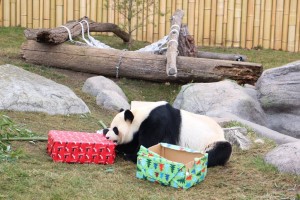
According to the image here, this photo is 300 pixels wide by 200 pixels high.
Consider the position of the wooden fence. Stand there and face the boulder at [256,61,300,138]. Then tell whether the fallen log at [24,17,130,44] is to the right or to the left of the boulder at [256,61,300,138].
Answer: right

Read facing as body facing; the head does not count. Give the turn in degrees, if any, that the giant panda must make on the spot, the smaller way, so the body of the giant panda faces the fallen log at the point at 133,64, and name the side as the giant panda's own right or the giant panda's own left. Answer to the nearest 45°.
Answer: approximately 90° to the giant panda's own right

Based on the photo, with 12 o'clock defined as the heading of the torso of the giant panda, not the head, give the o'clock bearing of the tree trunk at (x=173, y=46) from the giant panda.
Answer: The tree trunk is roughly at 3 o'clock from the giant panda.

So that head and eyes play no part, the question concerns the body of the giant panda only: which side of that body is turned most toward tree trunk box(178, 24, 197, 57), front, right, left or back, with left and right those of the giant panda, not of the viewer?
right

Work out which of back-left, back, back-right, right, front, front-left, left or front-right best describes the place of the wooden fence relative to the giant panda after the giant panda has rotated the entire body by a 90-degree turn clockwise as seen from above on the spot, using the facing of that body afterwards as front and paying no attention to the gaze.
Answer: front

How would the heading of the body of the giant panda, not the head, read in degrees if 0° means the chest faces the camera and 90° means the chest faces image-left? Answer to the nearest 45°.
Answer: approximately 90°

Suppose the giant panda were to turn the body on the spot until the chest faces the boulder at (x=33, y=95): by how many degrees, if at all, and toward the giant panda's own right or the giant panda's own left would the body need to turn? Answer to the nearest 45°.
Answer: approximately 45° to the giant panda's own right

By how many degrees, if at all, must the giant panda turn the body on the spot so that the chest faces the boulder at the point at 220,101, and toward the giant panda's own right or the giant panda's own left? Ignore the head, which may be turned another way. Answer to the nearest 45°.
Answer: approximately 90° to the giant panda's own right

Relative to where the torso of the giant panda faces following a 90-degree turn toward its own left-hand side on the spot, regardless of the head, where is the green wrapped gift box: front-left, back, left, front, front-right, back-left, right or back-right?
front
